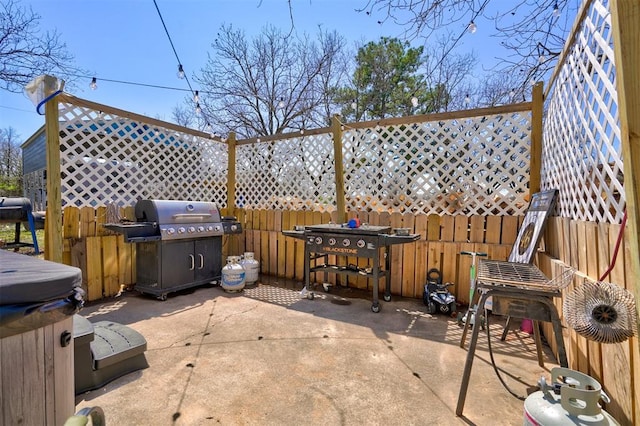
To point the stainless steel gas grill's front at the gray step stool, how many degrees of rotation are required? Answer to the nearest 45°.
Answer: approximately 45° to its right

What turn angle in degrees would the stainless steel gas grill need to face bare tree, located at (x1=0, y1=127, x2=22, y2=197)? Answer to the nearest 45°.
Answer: approximately 180°

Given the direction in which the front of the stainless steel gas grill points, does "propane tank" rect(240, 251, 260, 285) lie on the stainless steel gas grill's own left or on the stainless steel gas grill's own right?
on the stainless steel gas grill's own left

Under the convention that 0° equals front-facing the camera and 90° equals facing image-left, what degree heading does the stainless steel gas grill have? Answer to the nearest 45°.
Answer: approximately 315°

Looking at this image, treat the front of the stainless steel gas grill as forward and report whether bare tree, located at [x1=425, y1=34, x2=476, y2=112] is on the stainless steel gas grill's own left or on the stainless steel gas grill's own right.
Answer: on the stainless steel gas grill's own left

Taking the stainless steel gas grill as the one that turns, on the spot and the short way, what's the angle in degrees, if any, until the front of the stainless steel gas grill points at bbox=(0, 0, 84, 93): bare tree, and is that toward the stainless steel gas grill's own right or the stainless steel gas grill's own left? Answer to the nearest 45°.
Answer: approximately 180°

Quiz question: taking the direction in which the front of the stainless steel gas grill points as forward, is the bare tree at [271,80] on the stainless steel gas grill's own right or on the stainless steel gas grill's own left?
on the stainless steel gas grill's own left

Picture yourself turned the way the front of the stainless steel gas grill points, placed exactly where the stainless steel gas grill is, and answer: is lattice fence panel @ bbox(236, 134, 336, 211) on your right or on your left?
on your left
